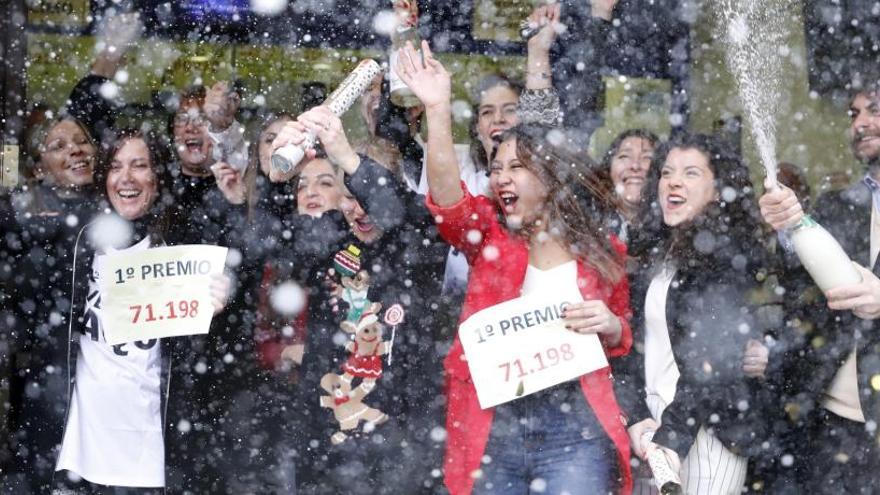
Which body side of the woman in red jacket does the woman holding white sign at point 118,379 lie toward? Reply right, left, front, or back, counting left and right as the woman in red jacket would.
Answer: right

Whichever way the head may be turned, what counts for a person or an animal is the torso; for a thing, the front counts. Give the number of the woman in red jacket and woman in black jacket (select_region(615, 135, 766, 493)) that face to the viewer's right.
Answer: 0

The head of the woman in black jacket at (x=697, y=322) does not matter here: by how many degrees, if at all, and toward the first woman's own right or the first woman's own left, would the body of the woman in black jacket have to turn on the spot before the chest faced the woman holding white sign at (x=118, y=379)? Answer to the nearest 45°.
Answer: approximately 45° to the first woman's own right

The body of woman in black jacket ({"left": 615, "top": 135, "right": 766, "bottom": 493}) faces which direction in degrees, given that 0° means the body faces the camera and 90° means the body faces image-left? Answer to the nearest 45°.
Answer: approximately 45°

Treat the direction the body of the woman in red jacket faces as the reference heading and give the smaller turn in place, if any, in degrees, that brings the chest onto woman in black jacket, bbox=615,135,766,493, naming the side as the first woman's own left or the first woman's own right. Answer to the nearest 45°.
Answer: approximately 90° to the first woman's own left

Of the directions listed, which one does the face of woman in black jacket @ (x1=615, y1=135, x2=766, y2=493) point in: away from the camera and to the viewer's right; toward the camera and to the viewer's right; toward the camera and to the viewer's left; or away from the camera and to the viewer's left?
toward the camera and to the viewer's left

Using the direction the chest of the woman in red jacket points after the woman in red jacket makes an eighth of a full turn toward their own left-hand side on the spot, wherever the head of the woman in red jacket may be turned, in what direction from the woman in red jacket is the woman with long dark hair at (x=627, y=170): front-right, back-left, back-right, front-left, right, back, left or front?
left
